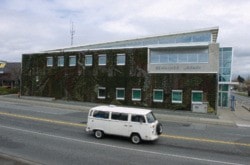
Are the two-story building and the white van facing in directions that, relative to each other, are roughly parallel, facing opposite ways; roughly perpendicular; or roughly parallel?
roughly perpendicular

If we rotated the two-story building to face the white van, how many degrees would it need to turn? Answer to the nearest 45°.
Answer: approximately 45° to its left

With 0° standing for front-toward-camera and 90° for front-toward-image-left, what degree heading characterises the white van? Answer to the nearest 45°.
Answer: approximately 315°

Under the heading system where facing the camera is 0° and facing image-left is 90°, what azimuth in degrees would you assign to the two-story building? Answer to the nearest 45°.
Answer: approximately 45°
